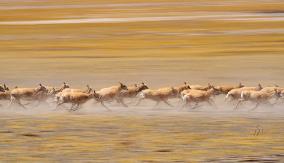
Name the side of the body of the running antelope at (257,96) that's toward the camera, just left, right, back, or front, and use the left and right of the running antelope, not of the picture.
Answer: right

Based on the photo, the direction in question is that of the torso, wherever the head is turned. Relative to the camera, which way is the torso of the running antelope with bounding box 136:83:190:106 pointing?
to the viewer's right

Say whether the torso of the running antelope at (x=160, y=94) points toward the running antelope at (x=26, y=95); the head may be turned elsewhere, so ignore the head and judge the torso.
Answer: no

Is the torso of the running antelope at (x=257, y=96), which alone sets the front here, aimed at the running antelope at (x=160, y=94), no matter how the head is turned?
no

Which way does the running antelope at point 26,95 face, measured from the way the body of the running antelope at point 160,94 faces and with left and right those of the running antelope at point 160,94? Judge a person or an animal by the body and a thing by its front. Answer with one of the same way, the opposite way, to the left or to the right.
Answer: the same way

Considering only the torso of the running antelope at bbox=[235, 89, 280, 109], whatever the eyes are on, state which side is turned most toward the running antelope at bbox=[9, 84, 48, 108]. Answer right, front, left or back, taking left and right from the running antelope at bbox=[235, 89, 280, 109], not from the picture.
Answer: back

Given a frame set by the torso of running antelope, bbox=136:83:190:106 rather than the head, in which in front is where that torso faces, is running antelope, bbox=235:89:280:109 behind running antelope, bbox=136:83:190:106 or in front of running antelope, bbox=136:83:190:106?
in front

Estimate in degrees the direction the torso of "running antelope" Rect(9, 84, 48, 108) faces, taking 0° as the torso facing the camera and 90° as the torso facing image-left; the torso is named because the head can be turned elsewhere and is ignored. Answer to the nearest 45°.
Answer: approximately 270°

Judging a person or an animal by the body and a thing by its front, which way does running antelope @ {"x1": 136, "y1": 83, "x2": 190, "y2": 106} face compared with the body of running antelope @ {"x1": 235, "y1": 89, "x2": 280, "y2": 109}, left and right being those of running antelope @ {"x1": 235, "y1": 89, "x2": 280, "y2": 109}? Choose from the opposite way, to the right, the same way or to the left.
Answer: the same way
